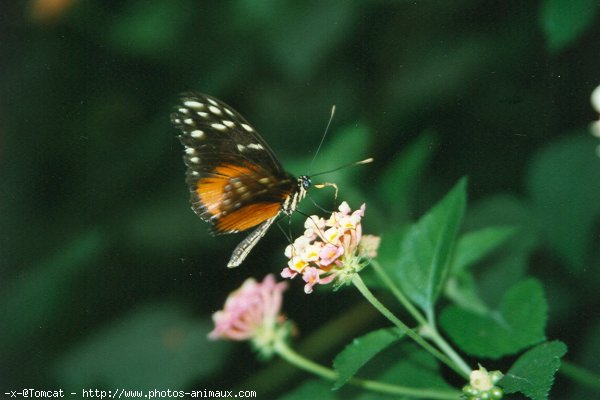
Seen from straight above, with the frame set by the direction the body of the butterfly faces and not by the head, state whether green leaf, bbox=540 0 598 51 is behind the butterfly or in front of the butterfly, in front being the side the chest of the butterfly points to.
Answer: in front

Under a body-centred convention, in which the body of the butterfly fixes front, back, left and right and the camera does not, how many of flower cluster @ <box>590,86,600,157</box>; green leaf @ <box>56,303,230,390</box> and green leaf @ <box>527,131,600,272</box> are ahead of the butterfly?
2

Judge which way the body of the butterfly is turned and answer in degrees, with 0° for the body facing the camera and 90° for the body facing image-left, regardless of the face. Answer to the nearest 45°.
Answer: approximately 270°

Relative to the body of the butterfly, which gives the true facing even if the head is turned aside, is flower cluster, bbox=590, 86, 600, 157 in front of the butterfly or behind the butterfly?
in front

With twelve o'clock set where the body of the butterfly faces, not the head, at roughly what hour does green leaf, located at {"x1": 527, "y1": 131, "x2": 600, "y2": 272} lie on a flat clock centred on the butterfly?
The green leaf is roughly at 12 o'clock from the butterfly.
